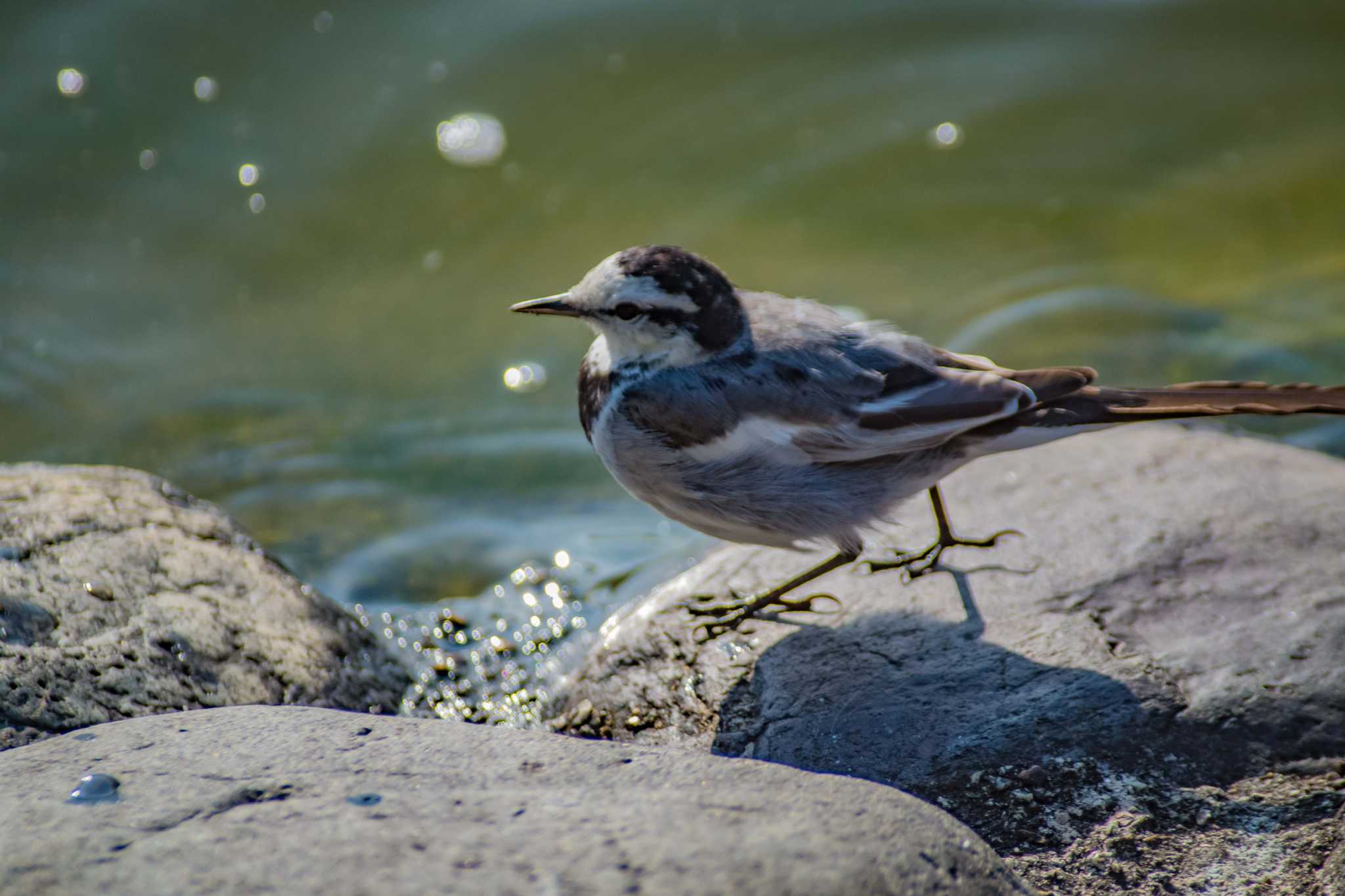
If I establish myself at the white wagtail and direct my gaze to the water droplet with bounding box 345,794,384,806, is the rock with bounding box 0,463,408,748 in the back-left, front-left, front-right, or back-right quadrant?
front-right

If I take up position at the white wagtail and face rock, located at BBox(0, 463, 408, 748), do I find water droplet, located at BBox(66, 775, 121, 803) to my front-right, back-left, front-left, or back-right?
front-left

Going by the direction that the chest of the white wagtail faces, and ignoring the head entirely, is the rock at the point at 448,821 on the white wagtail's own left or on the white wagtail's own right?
on the white wagtail's own left

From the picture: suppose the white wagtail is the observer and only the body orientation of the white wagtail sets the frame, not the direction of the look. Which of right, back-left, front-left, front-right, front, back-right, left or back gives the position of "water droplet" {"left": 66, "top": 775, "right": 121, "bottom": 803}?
front-left

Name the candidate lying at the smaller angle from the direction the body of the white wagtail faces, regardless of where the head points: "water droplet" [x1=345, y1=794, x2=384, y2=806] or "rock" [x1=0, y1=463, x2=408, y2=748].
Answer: the rock

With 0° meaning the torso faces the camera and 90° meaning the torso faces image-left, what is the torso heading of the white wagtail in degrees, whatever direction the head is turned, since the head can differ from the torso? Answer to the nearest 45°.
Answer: approximately 90°

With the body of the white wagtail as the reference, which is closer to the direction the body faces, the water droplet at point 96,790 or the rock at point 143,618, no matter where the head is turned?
the rock

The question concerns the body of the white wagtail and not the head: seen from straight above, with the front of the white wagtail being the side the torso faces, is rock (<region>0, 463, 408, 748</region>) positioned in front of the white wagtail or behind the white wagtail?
in front
